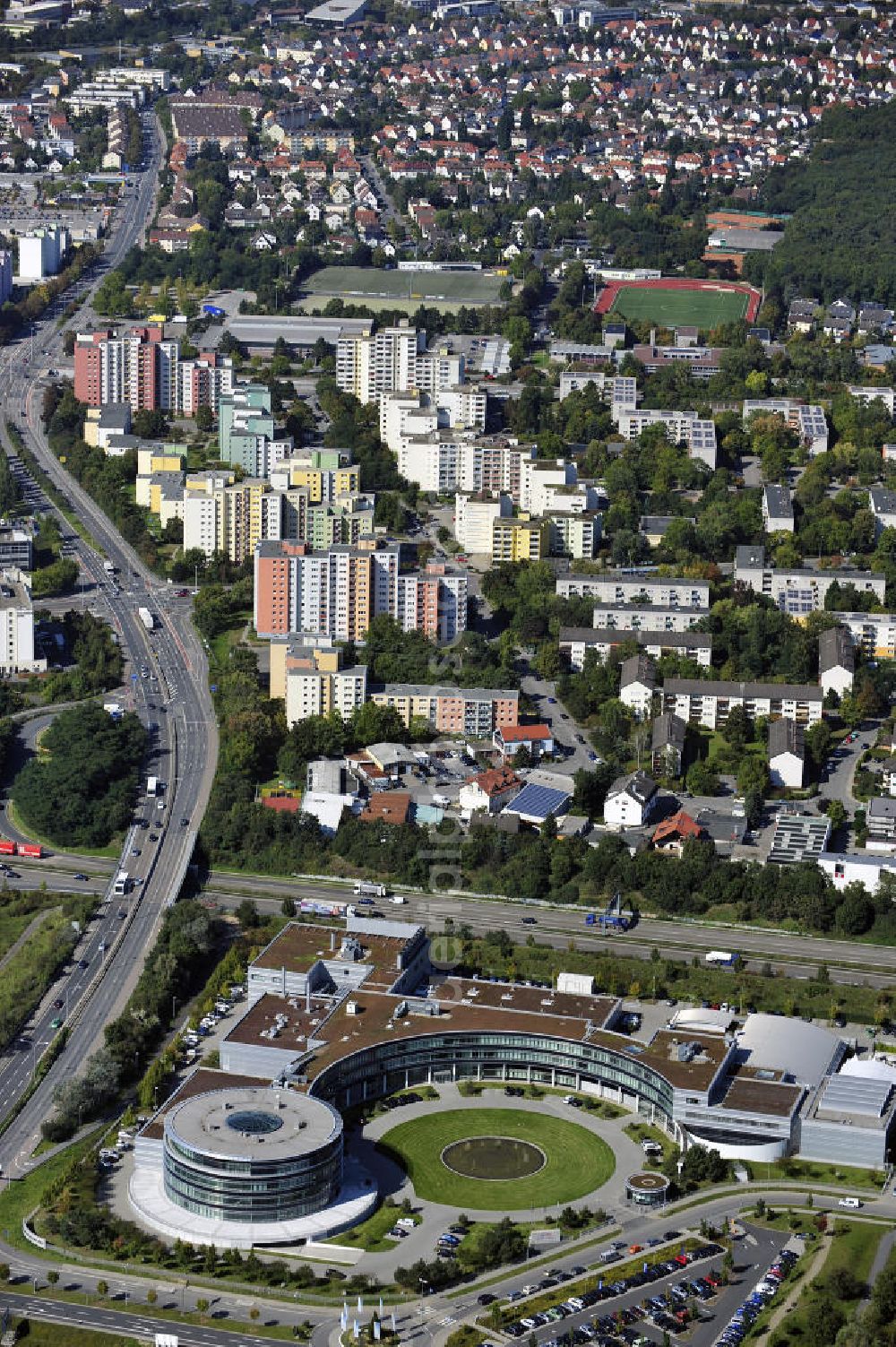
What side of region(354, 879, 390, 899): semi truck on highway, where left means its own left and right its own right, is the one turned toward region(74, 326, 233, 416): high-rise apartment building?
right

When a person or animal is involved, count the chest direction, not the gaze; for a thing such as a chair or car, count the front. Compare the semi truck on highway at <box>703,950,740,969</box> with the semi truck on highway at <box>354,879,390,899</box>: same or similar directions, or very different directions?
very different directions

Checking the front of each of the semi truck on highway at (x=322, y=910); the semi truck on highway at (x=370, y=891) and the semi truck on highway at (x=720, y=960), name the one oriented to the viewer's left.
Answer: the semi truck on highway at (x=370, y=891)

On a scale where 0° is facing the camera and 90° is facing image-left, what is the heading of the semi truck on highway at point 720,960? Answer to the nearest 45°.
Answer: approximately 270°

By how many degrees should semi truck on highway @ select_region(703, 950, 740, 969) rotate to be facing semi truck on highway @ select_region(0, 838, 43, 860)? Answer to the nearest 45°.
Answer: approximately 180°

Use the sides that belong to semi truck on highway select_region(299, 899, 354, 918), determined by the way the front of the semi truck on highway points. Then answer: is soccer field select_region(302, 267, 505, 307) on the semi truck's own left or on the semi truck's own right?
on the semi truck's own left

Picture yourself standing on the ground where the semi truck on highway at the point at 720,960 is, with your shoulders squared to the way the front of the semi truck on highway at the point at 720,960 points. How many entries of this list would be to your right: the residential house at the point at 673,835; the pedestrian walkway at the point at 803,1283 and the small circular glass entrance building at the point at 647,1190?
2

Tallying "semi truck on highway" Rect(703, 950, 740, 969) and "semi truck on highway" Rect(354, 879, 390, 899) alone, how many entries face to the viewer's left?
1

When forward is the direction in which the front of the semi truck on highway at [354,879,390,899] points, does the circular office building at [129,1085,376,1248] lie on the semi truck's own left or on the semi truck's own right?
on the semi truck's own left

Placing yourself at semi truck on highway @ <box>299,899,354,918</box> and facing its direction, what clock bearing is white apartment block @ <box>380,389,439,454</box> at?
The white apartment block is roughly at 9 o'clock from the semi truck on highway.

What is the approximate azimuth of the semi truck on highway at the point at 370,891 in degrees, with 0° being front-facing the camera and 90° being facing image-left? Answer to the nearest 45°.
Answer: approximately 90°

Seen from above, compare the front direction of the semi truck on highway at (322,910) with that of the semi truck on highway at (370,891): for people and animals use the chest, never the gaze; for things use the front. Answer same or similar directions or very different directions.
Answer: very different directions

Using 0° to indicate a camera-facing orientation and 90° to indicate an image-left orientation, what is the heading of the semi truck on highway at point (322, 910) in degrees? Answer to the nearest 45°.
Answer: approximately 270°

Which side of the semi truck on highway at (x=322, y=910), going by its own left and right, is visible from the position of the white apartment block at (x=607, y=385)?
left

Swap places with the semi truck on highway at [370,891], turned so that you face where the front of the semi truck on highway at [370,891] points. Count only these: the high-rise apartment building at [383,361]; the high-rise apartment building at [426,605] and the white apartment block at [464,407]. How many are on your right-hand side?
3
